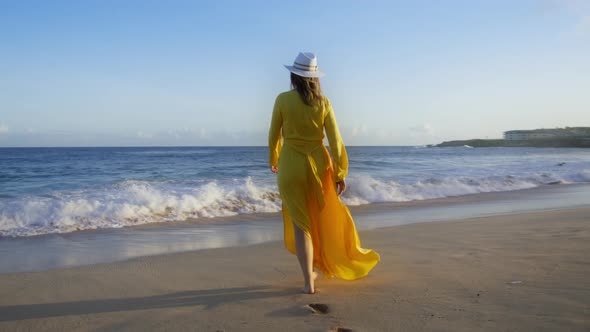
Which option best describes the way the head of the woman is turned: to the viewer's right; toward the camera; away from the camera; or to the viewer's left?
away from the camera

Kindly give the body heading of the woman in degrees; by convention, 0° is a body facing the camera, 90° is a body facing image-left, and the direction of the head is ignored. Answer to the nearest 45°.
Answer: approximately 180°
